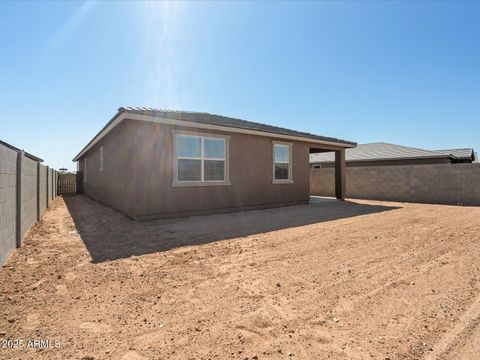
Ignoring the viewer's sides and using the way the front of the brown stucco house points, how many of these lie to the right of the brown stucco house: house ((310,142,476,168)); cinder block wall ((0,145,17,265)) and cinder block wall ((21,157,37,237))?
1

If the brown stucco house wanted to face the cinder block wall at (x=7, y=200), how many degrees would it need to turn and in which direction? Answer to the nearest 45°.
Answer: approximately 90° to its left

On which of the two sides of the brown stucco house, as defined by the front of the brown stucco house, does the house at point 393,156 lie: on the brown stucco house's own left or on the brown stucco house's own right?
on the brown stucco house's own right

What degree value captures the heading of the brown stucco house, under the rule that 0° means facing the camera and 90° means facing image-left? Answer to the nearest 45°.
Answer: approximately 135°

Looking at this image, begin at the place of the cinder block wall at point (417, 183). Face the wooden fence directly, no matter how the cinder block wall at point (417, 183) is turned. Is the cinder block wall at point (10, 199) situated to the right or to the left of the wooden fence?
left

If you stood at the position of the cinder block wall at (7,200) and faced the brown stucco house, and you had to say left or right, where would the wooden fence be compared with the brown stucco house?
left

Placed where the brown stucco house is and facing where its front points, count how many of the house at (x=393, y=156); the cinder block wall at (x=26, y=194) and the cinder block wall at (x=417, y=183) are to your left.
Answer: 1

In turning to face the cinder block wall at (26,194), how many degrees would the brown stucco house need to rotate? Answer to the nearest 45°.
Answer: approximately 90° to its left

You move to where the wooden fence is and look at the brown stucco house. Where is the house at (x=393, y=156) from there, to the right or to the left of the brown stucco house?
left

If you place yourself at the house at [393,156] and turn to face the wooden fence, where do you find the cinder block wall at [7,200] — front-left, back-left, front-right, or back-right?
front-left
